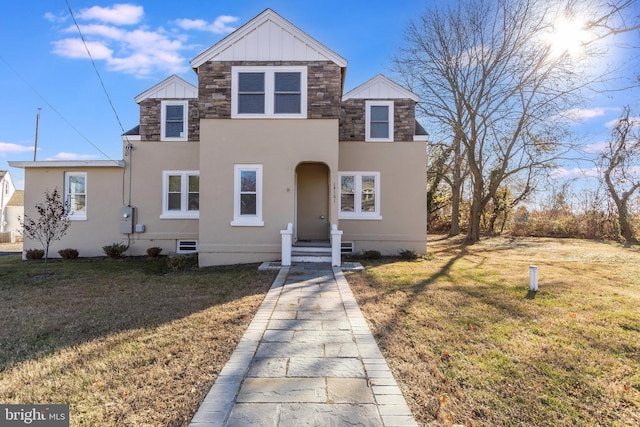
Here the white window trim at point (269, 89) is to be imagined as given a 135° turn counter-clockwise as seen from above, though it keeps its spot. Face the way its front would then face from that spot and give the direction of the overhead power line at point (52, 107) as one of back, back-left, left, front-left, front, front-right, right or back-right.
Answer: left

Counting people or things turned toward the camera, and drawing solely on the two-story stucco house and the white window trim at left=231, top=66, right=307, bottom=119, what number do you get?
2

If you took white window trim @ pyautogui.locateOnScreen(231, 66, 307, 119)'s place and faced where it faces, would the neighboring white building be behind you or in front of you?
behind

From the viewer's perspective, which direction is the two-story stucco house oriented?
toward the camera

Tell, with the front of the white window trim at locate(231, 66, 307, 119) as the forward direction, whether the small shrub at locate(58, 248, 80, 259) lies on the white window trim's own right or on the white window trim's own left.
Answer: on the white window trim's own right

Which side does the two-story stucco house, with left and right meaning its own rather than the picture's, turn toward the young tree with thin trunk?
right

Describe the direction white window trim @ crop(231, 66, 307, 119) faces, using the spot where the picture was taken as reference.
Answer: facing the viewer

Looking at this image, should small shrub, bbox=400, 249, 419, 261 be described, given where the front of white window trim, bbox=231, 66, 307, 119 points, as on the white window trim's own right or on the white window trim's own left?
on the white window trim's own left

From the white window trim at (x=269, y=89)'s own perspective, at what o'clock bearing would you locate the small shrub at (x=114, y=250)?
The small shrub is roughly at 4 o'clock from the white window trim.
